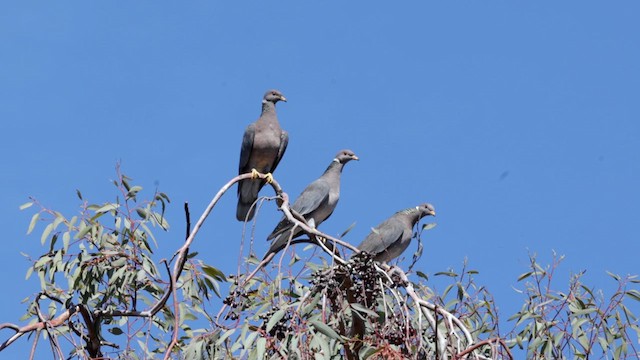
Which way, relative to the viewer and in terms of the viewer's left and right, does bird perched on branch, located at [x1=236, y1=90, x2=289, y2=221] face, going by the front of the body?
facing the viewer and to the right of the viewer

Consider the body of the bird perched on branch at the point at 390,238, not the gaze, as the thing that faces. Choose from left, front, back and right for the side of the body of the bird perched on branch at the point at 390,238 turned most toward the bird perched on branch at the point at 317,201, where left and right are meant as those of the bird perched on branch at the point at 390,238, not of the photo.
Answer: back

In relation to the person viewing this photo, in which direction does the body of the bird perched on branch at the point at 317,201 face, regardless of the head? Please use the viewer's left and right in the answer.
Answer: facing to the right of the viewer

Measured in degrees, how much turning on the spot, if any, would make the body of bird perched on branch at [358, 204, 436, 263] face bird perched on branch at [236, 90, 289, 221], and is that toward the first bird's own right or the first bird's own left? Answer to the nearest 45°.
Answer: approximately 180°

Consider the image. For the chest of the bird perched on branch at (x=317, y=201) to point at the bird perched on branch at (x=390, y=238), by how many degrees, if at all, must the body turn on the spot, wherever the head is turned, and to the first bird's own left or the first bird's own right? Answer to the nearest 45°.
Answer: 0° — it already faces it

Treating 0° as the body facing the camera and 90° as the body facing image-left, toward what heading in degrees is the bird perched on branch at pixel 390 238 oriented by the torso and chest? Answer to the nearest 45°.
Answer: approximately 270°

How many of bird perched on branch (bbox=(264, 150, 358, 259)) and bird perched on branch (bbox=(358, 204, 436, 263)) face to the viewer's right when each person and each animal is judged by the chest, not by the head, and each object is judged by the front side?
2

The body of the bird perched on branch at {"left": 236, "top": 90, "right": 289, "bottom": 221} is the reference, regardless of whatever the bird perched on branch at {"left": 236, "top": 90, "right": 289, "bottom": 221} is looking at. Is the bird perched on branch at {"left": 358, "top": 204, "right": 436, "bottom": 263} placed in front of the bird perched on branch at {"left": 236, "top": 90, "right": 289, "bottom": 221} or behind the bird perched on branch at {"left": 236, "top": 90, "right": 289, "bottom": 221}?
in front
